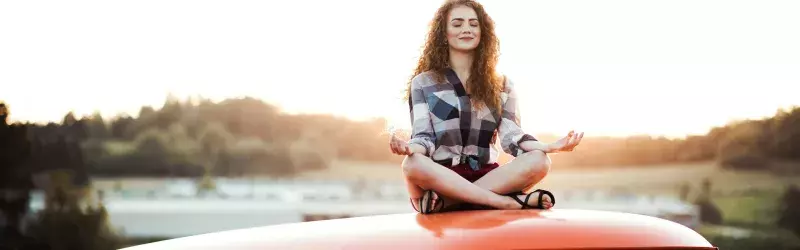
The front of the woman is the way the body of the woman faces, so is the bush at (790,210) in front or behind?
behind

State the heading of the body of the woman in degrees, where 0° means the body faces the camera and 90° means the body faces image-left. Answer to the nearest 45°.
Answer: approximately 0°
